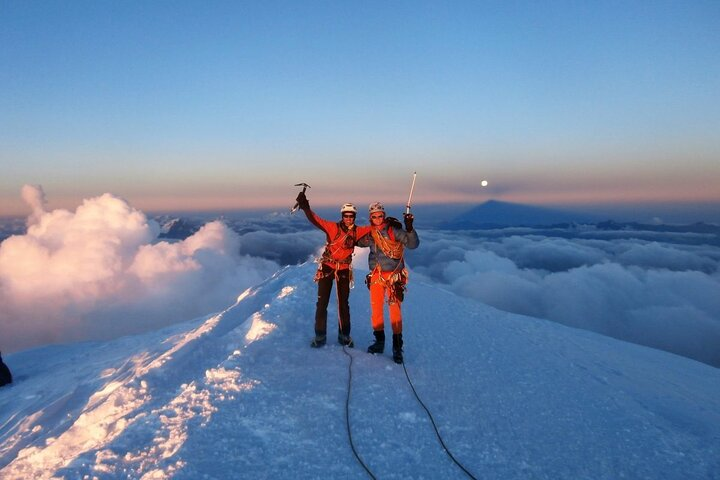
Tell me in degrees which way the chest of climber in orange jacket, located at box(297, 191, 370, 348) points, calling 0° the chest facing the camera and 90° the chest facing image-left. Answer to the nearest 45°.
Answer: approximately 0°

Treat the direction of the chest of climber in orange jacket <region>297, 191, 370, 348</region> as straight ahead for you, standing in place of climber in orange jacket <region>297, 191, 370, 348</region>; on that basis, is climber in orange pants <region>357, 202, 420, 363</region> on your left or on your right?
on your left
